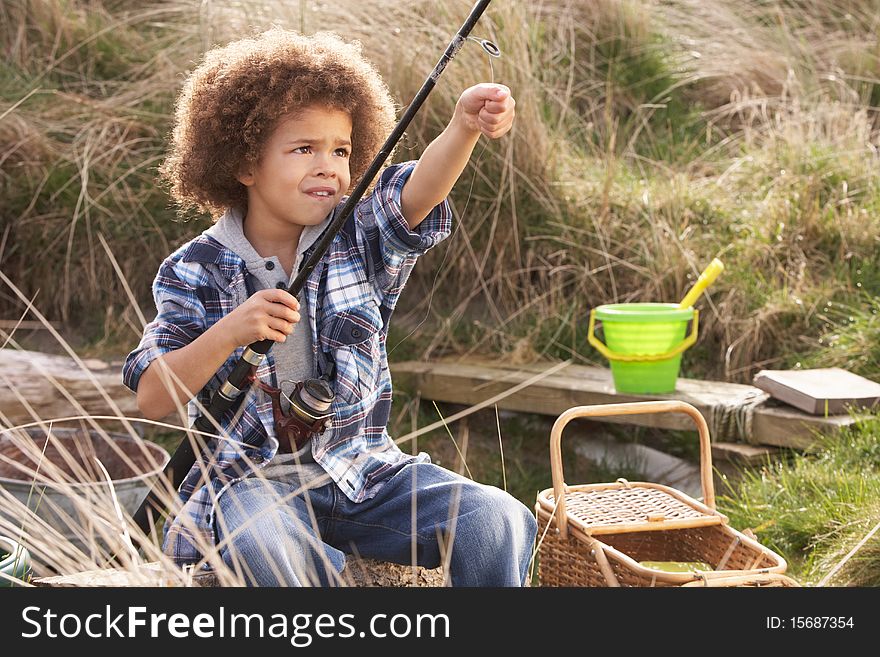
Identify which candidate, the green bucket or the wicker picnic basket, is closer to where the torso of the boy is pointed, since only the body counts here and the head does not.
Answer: the wicker picnic basket

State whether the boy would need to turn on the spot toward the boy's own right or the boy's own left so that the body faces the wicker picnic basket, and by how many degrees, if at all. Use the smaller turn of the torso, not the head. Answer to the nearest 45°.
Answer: approximately 45° to the boy's own left

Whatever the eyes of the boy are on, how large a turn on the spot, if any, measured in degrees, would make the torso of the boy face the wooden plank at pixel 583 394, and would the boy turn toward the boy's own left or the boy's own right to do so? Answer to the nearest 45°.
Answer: approximately 90° to the boy's own left

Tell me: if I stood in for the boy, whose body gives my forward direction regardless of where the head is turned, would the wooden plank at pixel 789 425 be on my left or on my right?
on my left

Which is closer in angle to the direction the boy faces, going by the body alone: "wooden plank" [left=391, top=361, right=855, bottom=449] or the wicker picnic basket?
the wicker picnic basket

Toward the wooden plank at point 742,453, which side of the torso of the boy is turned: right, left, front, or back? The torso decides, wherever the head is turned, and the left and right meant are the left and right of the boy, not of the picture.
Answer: left

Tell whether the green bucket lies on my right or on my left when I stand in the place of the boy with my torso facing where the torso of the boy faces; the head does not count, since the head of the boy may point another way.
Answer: on my left

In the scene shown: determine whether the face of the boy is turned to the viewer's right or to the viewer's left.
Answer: to the viewer's right

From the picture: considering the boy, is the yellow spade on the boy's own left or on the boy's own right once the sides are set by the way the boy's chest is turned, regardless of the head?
on the boy's own left

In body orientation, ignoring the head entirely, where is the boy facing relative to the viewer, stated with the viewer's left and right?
facing the viewer and to the right of the viewer

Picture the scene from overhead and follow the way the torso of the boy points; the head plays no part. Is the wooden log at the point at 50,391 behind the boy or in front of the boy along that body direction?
behind

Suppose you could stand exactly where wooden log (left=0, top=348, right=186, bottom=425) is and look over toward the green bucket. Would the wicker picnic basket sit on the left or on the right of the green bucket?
right

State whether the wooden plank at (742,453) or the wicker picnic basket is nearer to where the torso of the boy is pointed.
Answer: the wicker picnic basket
